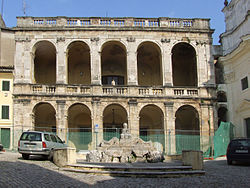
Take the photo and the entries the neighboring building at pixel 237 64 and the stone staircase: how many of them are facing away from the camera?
0

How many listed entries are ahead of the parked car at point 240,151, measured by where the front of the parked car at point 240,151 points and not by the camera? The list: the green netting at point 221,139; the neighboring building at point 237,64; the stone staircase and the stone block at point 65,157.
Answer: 2

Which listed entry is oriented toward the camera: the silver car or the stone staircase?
the stone staircase

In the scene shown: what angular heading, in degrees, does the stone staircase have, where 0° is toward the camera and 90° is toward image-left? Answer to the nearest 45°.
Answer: approximately 0°

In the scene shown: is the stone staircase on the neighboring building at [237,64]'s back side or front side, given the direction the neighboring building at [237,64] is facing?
on the front side

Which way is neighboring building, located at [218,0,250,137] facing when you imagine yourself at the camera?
facing the viewer and to the left of the viewer
